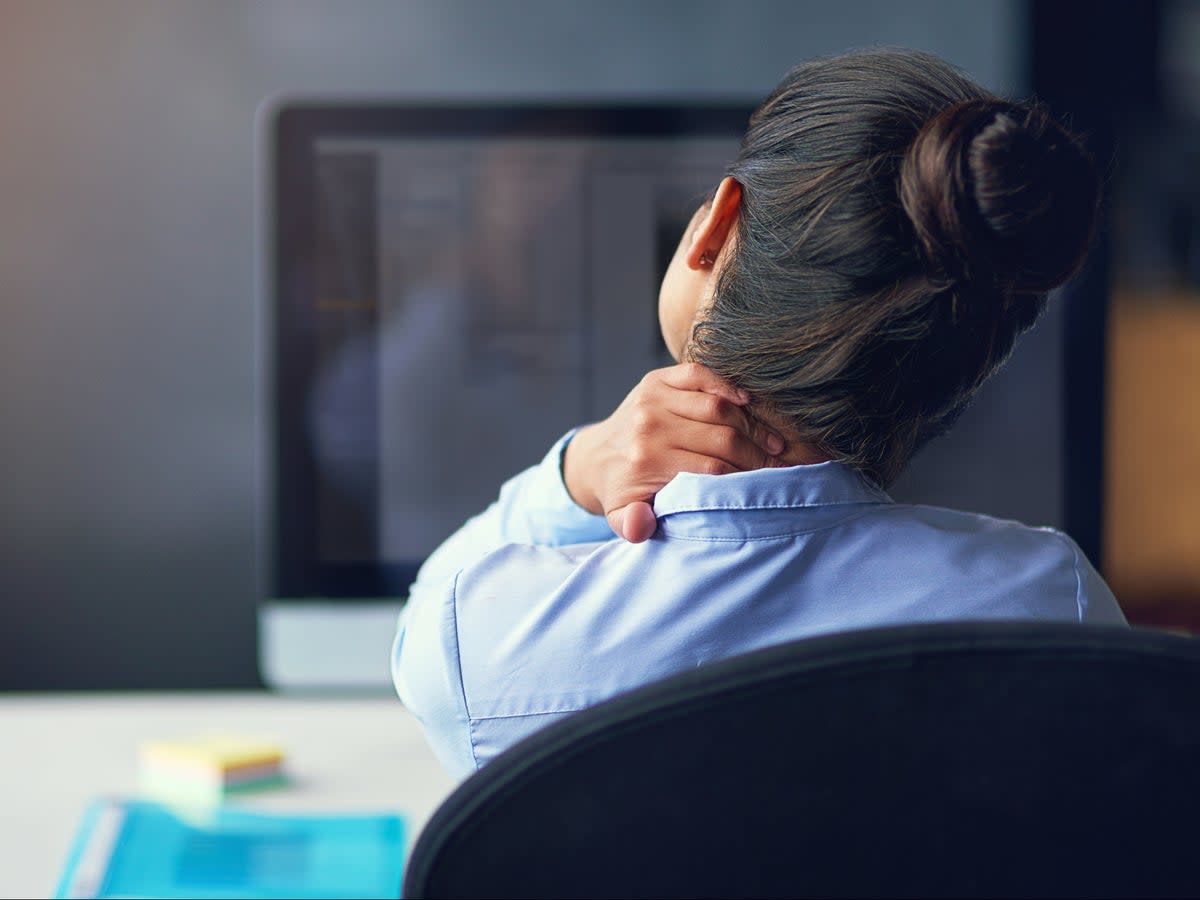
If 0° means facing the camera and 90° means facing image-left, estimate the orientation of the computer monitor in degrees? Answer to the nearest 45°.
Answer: approximately 0°
